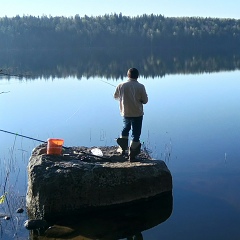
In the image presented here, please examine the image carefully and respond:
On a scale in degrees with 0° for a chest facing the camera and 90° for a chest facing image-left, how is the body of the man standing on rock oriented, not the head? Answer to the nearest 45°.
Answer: approximately 180°

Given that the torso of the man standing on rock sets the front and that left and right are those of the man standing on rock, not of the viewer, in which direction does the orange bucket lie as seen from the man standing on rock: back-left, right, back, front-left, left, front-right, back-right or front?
left
